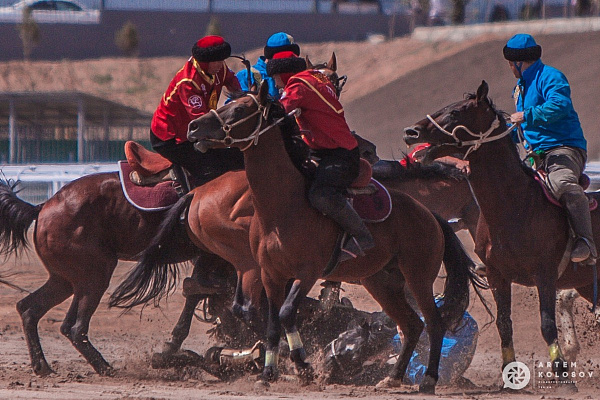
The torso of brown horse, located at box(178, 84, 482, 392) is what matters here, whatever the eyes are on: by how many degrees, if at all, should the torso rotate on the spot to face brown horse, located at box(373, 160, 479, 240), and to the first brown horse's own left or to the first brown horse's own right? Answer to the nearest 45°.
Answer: approximately 180°

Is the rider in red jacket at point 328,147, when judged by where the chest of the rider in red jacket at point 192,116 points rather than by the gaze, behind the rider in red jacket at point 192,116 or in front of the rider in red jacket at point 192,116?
in front

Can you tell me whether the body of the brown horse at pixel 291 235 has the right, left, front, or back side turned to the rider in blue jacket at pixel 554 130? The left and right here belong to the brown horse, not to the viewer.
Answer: back

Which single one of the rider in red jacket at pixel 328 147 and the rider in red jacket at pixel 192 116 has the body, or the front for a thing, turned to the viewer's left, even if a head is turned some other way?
the rider in red jacket at pixel 328 147

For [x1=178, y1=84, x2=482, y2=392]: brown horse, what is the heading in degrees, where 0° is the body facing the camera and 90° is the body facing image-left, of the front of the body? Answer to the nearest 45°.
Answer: approximately 45°

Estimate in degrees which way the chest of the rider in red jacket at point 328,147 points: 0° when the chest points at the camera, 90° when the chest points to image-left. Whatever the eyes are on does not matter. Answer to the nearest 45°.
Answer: approximately 90°

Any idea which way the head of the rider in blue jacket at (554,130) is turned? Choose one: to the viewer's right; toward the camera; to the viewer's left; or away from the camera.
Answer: to the viewer's left

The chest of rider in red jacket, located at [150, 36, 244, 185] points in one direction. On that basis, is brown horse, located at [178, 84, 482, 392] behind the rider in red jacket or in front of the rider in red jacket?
in front
